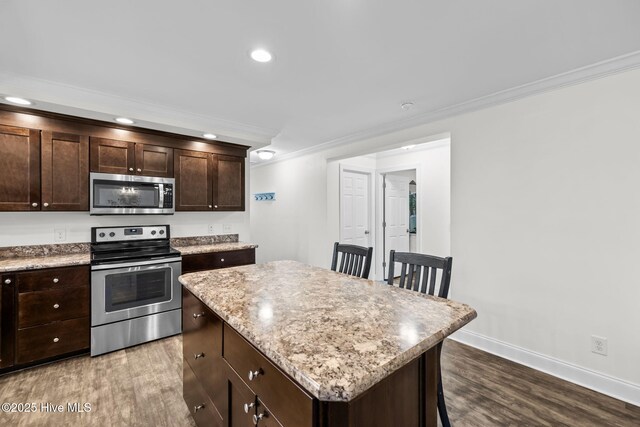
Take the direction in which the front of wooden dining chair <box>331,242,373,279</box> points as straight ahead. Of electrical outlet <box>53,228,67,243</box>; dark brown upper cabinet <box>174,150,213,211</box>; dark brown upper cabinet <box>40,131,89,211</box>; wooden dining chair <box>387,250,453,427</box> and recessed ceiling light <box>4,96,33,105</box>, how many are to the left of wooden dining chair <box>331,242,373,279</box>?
1

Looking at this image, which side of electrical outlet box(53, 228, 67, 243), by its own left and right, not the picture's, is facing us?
front

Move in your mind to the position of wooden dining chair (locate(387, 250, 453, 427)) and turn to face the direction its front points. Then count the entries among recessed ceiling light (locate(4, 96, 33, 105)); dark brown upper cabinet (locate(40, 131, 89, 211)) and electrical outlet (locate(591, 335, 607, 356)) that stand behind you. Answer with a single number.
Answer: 1

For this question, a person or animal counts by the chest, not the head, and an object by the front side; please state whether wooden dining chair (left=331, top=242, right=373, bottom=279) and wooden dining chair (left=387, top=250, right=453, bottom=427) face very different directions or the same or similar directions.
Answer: same or similar directions

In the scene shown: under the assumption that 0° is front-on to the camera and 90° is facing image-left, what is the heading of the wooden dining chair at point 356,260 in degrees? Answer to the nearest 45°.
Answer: approximately 45°

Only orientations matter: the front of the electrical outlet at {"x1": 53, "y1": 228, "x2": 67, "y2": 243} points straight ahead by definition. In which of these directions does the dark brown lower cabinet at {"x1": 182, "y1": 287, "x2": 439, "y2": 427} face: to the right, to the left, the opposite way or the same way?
to the right

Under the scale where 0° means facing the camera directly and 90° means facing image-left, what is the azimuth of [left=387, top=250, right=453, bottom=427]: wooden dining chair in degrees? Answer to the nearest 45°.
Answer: approximately 45°

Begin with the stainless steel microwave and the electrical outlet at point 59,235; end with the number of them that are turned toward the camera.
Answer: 2

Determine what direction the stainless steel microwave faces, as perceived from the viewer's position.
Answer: facing the viewer

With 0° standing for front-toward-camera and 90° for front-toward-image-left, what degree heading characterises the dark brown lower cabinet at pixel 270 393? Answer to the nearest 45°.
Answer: approximately 45°

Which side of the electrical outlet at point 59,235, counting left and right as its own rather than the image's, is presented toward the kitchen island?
front

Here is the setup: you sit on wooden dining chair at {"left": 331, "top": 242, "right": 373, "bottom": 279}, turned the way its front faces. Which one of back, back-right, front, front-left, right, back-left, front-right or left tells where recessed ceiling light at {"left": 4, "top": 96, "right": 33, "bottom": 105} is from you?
front-right

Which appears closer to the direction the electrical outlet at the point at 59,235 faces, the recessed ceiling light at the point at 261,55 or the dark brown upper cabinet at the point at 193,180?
the recessed ceiling light
